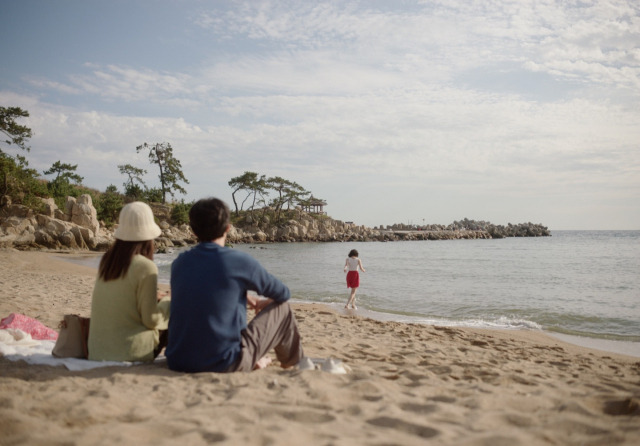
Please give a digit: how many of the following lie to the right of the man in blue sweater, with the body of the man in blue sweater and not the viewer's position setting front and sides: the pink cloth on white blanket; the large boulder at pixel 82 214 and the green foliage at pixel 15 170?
0

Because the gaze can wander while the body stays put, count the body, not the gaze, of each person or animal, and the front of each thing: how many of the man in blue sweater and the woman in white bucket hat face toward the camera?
0

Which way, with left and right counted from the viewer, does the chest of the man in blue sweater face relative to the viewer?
facing away from the viewer and to the right of the viewer

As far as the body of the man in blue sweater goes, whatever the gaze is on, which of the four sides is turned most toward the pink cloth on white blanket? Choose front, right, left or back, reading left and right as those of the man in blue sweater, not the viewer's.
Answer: left

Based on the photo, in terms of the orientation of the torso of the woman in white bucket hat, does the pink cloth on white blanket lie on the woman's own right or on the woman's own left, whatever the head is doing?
on the woman's own left

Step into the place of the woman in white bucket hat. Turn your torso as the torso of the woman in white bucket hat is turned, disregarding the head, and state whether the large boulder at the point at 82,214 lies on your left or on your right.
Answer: on your left

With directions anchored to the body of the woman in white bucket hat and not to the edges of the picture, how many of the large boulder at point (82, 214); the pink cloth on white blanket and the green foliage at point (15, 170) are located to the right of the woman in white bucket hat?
0

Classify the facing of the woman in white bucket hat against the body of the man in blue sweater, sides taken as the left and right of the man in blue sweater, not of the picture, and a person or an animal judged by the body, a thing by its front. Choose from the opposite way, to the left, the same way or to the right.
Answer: the same way

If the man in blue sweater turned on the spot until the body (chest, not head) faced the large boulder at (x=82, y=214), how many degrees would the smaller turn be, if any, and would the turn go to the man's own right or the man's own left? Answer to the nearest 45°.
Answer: approximately 45° to the man's own left

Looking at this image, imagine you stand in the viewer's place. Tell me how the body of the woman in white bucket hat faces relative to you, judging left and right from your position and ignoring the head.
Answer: facing away from the viewer and to the right of the viewer

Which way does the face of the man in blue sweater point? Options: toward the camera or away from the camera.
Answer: away from the camera

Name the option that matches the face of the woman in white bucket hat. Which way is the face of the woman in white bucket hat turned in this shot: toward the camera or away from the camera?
away from the camera
